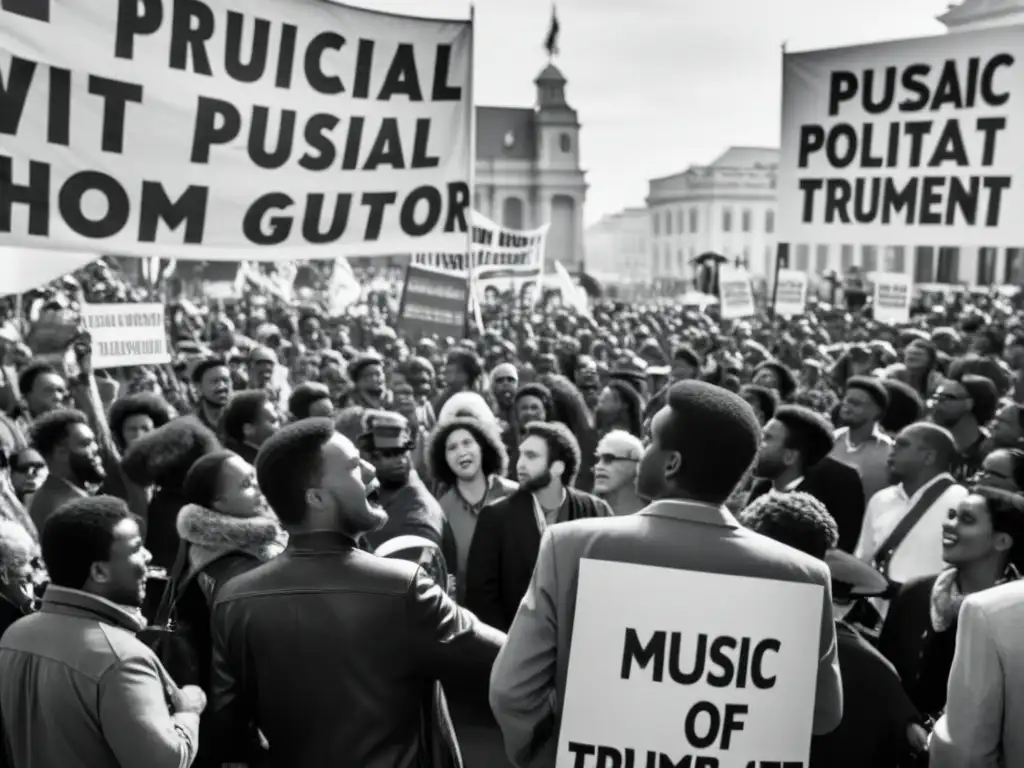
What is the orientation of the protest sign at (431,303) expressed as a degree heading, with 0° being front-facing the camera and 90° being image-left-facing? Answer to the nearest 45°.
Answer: approximately 0°

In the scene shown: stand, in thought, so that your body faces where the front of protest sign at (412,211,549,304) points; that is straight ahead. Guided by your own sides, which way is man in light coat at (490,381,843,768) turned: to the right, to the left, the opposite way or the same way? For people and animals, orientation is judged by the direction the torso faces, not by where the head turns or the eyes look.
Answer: the opposite way

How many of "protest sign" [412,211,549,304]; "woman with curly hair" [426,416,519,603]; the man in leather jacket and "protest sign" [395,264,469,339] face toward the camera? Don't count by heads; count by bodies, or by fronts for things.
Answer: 3

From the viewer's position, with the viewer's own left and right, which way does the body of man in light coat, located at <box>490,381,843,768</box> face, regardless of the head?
facing away from the viewer

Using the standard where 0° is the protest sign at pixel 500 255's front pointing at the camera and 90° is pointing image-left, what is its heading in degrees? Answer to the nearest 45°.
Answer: approximately 0°

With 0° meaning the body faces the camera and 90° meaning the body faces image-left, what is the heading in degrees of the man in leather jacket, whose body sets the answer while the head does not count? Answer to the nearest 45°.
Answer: approximately 225°

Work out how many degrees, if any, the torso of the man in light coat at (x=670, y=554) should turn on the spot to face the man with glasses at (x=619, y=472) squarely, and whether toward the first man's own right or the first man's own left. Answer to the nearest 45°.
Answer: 0° — they already face them

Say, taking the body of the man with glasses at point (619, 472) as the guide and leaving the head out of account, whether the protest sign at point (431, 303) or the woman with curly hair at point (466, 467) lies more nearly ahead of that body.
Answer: the woman with curly hair

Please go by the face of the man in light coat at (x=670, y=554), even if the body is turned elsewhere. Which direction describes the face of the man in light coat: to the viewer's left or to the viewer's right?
to the viewer's left
